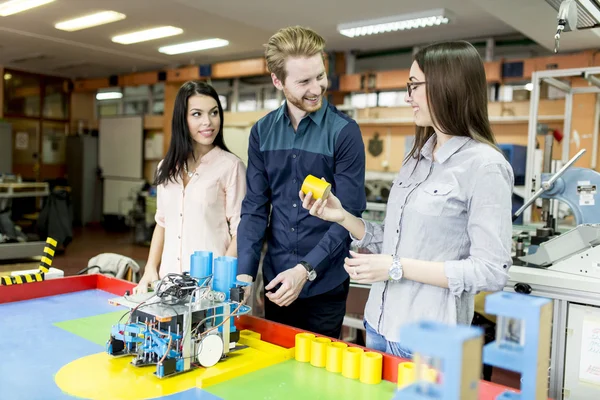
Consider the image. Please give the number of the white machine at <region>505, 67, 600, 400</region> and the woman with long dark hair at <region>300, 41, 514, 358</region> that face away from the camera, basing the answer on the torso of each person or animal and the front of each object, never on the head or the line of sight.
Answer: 0

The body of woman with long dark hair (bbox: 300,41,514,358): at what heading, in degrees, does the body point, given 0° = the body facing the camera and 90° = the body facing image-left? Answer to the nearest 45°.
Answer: approximately 45°

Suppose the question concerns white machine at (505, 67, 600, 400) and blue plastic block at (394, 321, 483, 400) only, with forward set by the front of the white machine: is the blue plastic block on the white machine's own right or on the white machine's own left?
on the white machine's own left

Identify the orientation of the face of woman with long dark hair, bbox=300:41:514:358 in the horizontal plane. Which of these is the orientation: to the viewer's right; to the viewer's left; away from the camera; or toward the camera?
to the viewer's left

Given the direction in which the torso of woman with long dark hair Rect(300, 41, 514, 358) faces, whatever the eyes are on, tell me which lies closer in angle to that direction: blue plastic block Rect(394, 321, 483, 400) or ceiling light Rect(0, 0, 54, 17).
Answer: the blue plastic block

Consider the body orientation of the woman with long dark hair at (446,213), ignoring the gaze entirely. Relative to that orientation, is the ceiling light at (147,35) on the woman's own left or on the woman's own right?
on the woman's own right

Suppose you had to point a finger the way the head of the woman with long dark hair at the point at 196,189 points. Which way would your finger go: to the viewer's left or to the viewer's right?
to the viewer's right

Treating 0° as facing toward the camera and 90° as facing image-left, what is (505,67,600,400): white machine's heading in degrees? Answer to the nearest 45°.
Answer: approximately 90°
